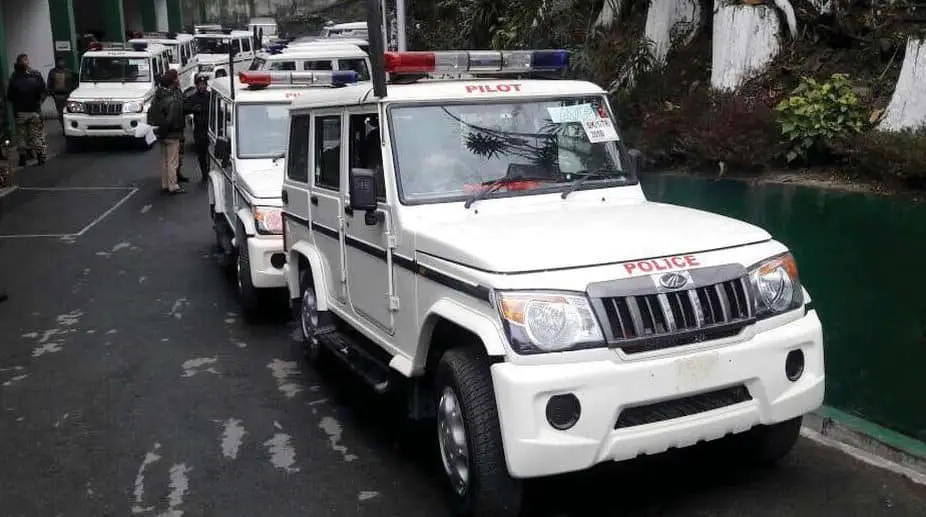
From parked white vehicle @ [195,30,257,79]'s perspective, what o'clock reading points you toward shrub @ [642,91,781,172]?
The shrub is roughly at 10 o'clock from the parked white vehicle.

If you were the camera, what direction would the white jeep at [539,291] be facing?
facing the viewer and to the right of the viewer

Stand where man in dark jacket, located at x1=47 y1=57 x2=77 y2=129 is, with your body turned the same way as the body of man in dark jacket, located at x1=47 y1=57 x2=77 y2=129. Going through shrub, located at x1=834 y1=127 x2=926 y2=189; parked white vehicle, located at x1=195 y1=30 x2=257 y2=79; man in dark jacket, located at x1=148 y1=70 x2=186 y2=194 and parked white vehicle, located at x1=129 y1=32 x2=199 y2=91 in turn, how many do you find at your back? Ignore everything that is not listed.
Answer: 2

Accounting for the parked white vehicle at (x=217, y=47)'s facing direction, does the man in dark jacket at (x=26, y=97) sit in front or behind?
in front

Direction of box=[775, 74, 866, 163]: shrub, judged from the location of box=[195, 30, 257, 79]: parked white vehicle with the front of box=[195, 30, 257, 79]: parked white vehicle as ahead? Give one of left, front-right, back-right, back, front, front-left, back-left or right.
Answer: front-left

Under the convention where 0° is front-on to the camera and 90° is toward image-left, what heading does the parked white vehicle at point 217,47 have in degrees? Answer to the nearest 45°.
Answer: approximately 45°

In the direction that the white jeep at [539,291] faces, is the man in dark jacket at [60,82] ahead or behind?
behind

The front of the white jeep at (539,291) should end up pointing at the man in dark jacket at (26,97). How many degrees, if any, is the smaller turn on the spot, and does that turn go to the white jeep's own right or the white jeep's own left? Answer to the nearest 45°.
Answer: approximately 180°
